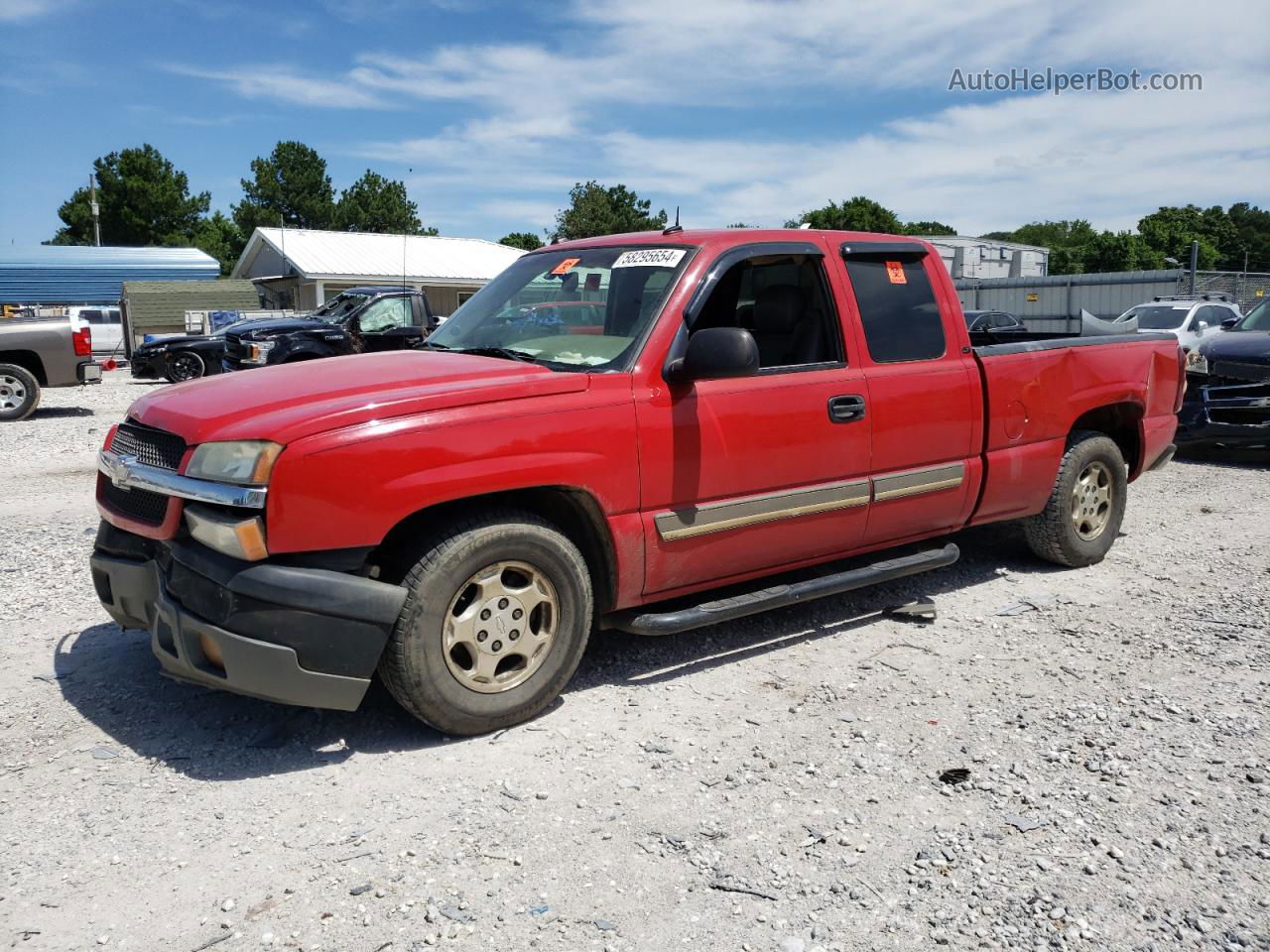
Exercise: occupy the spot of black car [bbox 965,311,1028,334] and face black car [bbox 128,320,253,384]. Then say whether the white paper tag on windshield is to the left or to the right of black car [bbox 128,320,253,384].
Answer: left

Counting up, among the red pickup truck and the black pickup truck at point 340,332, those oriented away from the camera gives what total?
0

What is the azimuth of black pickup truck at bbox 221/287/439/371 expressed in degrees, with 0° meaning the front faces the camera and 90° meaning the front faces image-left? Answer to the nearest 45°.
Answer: approximately 45°

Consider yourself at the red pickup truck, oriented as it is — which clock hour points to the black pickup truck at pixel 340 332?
The black pickup truck is roughly at 4 o'clock from the red pickup truck.

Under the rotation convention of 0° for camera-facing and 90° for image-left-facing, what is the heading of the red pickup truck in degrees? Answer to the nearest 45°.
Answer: approximately 45°

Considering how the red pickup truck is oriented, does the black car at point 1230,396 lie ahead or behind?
behind

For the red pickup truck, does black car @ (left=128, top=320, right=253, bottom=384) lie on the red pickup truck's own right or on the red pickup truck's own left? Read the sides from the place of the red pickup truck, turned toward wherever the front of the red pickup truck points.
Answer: on the red pickup truck's own right

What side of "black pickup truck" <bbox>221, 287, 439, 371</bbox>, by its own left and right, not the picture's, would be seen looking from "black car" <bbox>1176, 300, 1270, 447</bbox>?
left
